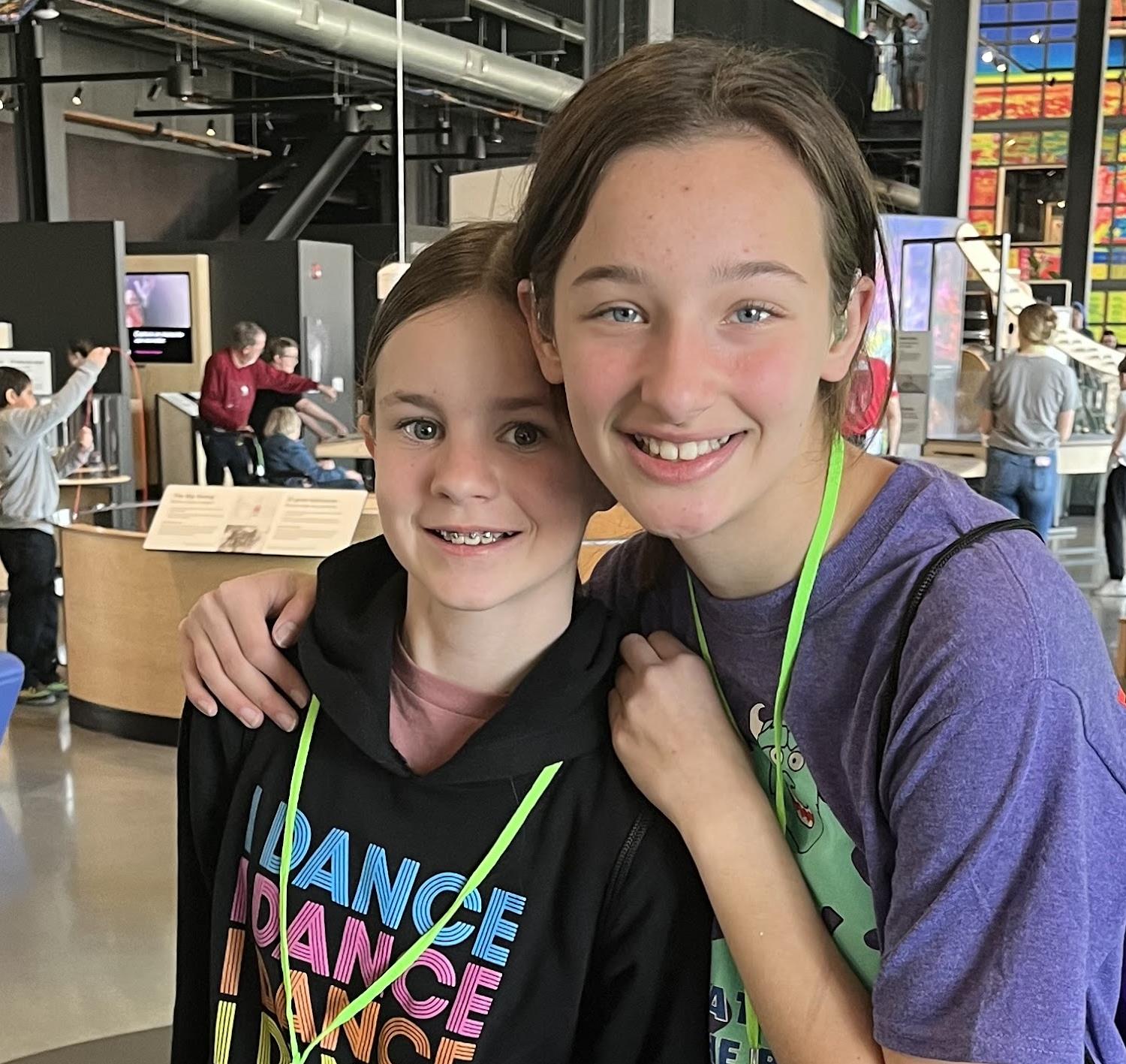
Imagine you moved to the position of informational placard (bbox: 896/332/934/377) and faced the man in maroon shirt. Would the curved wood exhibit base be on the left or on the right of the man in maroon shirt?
left

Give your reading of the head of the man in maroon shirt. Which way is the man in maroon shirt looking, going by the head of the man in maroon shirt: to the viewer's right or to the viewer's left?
to the viewer's right

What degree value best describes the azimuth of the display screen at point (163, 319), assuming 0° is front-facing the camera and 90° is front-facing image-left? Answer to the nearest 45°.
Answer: approximately 0°

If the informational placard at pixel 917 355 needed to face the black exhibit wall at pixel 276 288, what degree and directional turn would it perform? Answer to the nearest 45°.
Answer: approximately 135° to its right

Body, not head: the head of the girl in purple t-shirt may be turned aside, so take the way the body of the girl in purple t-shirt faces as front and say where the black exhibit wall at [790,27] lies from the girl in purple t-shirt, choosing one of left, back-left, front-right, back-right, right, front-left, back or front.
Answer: back-right

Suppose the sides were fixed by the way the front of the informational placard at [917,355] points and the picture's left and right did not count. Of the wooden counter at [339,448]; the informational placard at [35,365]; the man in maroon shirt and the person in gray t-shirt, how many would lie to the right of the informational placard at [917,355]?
3

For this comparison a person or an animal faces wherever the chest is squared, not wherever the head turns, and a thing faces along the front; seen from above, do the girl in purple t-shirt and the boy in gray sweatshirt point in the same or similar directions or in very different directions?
very different directions

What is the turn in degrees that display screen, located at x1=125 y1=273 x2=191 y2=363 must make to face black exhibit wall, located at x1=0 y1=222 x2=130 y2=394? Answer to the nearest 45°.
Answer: approximately 45° to its right
